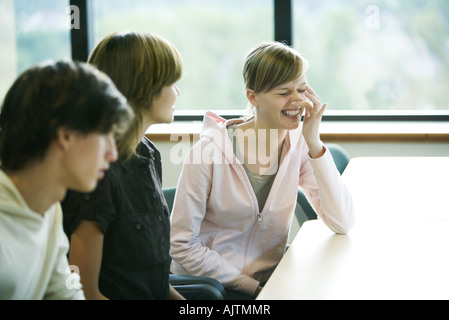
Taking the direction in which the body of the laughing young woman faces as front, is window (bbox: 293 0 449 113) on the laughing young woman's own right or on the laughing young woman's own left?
on the laughing young woman's own left

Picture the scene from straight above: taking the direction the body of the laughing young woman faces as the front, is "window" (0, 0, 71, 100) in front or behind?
behind

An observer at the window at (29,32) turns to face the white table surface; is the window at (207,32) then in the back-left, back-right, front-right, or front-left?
front-left

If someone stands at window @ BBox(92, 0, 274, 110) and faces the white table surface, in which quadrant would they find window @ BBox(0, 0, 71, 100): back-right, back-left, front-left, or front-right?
back-right
